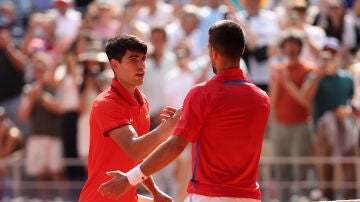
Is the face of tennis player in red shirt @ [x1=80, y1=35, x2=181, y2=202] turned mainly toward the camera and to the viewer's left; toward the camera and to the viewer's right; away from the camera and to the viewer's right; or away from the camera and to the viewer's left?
toward the camera and to the viewer's right

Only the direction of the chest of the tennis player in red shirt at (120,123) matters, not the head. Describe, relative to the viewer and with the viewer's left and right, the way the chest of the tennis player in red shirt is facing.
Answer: facing the viewer and to the right of the viewer

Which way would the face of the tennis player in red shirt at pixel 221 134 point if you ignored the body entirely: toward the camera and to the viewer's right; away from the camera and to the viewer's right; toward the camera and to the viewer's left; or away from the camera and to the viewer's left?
away from the camera and to the viewer's left

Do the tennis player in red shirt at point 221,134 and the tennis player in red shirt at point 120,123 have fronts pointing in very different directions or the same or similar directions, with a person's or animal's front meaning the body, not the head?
very different directions

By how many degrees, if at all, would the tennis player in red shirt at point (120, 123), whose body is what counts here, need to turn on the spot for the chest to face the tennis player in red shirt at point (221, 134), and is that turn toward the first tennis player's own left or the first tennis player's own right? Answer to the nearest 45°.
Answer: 0° — they already face them

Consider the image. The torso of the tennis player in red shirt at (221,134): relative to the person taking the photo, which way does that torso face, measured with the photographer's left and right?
facing away from the viewer and to the left of the viewer

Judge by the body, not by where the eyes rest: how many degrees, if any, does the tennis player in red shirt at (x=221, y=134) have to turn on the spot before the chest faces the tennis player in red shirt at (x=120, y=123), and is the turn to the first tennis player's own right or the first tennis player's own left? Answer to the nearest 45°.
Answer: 0° — they already face them
